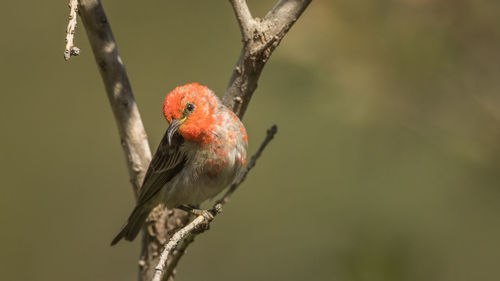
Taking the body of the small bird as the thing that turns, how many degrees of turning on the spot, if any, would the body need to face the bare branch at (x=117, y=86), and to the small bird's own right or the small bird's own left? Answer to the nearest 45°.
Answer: approximately 90° to the small bird's own right

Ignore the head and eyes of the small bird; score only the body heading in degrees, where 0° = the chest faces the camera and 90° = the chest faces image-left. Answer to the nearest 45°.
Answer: approximately 315°

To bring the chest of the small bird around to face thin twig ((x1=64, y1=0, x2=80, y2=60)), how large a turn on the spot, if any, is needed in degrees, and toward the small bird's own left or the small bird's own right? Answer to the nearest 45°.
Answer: approximately 90° to the small bird's own right
